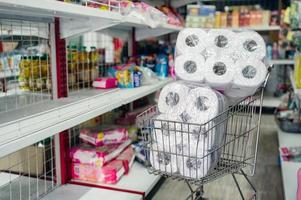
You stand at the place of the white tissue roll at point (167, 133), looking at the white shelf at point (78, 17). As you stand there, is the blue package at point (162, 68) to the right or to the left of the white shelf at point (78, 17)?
right

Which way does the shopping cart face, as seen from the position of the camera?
facing the viewer and to the left of the viewer

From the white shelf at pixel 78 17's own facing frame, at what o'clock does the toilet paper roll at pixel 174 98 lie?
The toilet paper roll is roughly at 12 o'clock from the white shelf.

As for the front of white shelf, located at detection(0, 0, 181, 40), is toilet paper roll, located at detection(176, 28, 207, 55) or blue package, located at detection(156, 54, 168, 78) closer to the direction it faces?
the toilet paper roll

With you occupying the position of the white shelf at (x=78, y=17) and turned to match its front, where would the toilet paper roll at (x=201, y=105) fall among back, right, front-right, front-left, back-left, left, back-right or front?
front

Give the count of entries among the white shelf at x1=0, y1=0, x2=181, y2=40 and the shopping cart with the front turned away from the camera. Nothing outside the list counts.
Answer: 0

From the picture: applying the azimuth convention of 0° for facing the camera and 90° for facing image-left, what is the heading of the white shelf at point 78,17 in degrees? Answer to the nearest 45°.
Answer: approximately 315°
